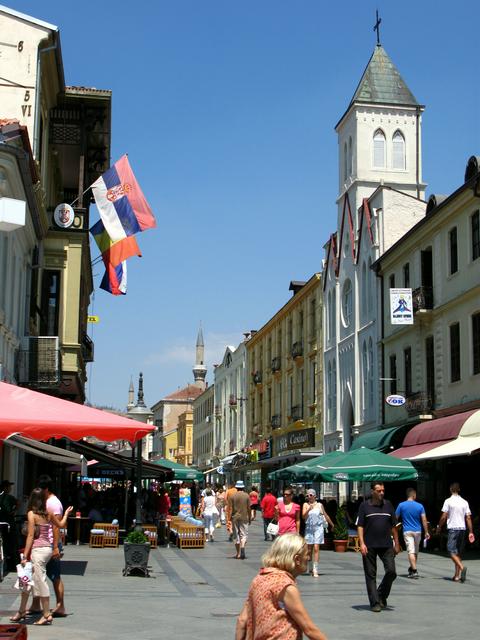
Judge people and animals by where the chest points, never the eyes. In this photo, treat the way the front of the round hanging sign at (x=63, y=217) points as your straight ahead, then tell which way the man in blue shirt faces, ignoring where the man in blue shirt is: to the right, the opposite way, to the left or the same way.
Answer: the opposite way

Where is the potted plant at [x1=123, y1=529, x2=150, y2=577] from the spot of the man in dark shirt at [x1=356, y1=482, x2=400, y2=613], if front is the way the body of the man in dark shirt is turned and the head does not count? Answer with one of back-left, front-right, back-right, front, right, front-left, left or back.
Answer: back-right

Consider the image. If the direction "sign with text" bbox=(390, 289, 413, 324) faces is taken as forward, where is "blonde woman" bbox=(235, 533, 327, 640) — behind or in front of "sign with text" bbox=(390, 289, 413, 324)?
in front

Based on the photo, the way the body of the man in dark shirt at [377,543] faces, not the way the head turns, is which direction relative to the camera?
toward the camera

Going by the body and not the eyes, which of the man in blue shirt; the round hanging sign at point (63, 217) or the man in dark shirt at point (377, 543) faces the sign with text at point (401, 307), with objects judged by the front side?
the man in blue shirt

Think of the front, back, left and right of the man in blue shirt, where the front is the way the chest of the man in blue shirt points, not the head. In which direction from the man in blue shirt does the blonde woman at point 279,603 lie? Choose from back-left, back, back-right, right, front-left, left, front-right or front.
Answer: back

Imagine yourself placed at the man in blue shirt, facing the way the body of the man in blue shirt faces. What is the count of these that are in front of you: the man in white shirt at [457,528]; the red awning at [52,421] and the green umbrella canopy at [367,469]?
1

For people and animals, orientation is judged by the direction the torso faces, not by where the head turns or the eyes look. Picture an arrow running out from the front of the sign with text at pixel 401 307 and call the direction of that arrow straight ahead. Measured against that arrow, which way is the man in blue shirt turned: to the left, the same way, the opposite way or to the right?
the opposite way

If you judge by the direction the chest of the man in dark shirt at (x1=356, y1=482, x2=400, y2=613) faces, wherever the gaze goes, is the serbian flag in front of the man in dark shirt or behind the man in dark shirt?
behind

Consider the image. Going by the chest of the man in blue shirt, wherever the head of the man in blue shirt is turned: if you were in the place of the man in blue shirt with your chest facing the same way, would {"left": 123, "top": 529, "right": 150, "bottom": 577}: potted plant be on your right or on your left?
on your left

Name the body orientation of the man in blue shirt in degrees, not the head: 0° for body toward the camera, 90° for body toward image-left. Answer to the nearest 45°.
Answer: approximately 180°

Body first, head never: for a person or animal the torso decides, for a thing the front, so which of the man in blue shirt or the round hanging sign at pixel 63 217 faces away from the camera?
the man in blue shirt

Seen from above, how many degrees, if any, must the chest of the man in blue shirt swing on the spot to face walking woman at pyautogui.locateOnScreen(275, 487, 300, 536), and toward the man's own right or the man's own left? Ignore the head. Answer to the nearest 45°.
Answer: approximately 90° to the man's own left

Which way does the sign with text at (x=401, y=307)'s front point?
toward the camera
